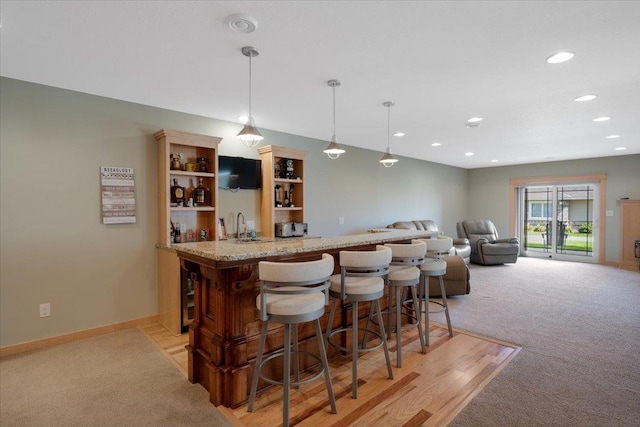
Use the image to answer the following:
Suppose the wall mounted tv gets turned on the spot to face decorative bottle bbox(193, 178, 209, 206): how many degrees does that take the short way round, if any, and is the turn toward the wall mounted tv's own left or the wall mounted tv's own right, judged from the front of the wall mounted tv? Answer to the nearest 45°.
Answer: approximately 90° to the wall mounted tv's own right

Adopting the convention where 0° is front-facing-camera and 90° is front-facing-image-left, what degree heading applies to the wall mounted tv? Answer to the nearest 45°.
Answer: approximately 315°

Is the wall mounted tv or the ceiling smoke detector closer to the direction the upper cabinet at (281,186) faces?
the ceiling smoke detector

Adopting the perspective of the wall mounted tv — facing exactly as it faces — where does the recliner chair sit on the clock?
The recliner chair is roughly at 10 o'clock from the wall mounted tv.

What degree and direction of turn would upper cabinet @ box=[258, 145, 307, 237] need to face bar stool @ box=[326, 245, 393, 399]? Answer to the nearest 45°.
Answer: approximately 45° to its right

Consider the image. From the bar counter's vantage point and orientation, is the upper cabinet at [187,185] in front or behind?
behind

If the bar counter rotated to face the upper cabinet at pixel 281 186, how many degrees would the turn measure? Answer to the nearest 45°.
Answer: approximately 135° to its left
